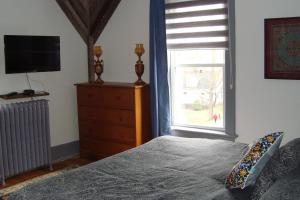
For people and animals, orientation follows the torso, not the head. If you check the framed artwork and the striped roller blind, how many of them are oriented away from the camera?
0

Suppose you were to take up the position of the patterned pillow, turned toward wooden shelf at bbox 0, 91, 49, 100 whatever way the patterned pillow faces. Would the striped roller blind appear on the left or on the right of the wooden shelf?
right

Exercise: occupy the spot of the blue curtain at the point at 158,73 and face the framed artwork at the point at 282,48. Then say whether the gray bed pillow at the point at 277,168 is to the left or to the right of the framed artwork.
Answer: right

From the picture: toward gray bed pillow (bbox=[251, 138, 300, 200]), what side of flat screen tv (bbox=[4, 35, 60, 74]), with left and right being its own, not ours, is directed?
front

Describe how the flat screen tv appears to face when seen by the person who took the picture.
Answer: facing the viewer and to the right of the viewer

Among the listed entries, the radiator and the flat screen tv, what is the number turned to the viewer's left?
0

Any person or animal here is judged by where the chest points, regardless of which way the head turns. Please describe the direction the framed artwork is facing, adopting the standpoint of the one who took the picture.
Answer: facing the viewer and to the left of the viewer

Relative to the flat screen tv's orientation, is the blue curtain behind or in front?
in front

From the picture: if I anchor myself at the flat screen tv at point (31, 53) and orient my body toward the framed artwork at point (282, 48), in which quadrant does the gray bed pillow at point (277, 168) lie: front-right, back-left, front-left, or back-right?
front-right

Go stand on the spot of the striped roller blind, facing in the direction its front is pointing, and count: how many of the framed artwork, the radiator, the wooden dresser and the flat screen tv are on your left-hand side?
1

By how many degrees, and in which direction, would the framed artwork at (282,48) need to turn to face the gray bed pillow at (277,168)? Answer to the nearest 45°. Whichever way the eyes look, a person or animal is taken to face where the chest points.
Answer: approximately 45° to its left

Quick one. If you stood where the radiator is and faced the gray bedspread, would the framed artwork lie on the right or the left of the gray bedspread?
left

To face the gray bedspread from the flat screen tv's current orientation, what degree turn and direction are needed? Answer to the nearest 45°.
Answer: approximately 45° to its right
